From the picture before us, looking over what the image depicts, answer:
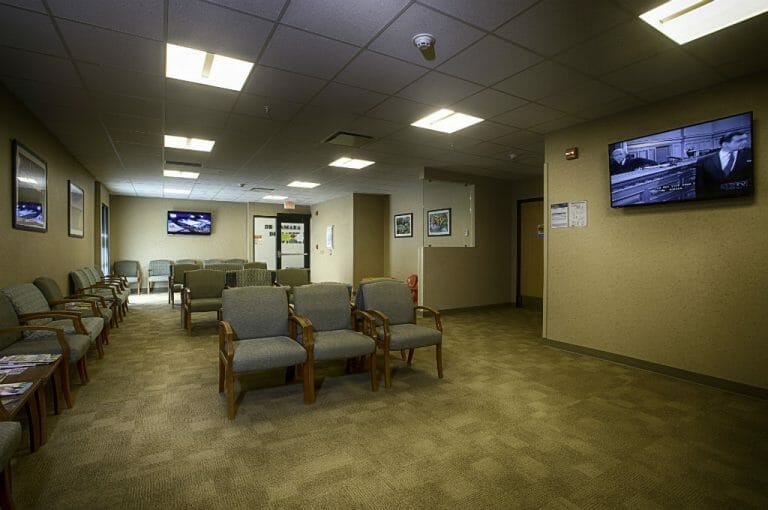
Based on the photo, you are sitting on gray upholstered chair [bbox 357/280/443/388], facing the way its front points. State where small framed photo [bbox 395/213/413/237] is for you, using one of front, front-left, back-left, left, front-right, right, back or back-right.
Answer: back-left

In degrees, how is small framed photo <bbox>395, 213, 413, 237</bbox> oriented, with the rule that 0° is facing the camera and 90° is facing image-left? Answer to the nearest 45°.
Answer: approximately 45°

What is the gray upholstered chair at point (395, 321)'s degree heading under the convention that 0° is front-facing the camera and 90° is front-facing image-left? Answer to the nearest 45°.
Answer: approximately 315°

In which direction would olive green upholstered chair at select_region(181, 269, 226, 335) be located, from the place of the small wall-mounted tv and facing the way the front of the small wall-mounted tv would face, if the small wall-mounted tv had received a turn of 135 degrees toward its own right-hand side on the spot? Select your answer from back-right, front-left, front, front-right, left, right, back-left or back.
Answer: back-left

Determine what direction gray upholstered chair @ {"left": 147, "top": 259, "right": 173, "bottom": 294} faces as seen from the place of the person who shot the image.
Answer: facing the viewer

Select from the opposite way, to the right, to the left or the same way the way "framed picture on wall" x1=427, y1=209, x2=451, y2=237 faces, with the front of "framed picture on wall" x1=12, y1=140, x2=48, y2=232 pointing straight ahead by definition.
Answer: to the right

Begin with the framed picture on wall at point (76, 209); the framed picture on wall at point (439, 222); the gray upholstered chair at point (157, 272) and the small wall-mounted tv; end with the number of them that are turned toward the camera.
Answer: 3

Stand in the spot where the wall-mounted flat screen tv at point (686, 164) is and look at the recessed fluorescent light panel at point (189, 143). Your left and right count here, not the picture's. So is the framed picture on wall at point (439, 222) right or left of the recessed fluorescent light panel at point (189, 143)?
right

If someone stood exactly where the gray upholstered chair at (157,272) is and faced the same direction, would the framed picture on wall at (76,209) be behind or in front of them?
in front

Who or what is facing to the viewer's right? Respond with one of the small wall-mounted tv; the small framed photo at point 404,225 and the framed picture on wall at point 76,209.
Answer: the framed picture on wall

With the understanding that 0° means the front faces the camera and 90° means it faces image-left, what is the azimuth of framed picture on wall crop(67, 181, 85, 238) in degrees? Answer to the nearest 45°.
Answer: approximately 270°

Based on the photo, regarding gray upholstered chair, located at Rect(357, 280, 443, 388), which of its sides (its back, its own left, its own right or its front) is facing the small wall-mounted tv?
back

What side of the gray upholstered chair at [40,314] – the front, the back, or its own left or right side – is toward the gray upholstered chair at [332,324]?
front

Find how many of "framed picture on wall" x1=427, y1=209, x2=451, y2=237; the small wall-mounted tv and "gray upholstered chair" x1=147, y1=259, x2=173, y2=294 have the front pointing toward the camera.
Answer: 3

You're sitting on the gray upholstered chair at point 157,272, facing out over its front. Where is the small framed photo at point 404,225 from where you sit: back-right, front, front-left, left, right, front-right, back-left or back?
front-left

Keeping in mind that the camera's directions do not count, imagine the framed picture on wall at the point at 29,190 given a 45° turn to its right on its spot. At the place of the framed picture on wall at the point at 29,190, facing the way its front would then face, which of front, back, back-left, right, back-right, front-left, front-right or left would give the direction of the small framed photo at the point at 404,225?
left
